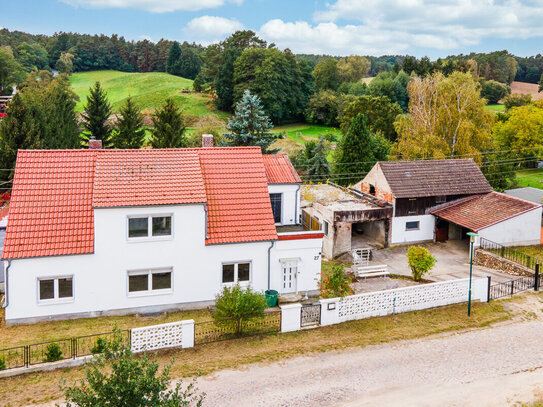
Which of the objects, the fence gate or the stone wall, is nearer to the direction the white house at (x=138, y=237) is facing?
the fence gate

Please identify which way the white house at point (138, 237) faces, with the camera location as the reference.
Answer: facing the viewer

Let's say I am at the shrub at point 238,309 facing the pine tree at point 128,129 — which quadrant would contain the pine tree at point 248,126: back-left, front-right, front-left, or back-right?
front-right

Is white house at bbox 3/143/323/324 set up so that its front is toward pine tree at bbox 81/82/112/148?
no

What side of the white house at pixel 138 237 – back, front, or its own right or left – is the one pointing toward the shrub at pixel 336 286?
left

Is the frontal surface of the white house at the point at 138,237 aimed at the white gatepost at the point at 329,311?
no

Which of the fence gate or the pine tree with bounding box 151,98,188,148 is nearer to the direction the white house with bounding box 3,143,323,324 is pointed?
the fence gate

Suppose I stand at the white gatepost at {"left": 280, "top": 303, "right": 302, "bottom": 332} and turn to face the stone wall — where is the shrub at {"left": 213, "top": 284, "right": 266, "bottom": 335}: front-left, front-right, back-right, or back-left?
back-left

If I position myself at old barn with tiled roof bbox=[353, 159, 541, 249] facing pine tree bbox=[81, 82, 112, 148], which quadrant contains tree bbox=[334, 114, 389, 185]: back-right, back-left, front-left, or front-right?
front-right

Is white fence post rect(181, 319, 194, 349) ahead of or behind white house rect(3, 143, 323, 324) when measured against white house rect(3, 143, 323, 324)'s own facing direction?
ahead

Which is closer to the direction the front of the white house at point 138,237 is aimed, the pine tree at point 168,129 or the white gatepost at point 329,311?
the white gatepost

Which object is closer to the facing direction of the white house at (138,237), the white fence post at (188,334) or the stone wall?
the white fence post

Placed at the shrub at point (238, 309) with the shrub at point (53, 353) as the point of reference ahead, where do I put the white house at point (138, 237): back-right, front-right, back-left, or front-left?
front-right

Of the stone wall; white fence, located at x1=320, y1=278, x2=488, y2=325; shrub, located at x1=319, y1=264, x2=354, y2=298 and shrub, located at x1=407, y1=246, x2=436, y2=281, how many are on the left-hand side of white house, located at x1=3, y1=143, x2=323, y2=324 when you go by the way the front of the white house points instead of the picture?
4

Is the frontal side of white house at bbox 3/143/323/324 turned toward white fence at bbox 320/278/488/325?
no

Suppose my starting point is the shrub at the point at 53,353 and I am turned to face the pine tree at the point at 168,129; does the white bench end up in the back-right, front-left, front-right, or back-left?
front-right

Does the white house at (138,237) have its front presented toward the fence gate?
no

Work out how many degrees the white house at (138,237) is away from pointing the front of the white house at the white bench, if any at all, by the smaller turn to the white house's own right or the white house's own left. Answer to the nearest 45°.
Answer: approximately 90° to the white house's own left

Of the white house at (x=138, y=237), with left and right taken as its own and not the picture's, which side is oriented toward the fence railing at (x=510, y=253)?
left

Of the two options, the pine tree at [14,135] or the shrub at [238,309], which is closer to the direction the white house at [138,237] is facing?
the shrub
